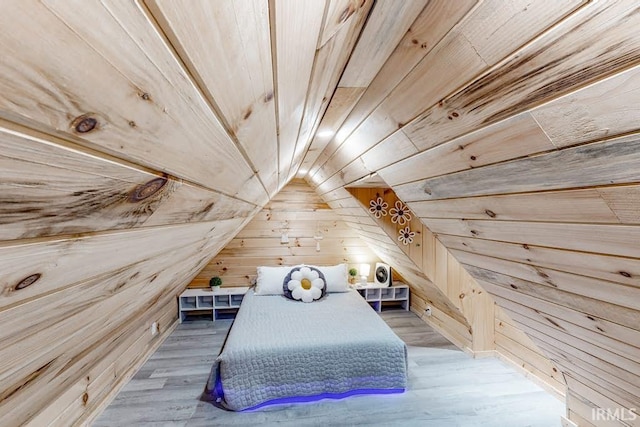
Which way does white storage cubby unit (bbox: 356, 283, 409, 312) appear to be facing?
toward the camera

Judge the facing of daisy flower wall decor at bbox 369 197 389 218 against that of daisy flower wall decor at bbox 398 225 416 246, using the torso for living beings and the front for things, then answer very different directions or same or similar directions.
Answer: same or similar directions

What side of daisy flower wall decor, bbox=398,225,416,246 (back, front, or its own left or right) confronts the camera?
front

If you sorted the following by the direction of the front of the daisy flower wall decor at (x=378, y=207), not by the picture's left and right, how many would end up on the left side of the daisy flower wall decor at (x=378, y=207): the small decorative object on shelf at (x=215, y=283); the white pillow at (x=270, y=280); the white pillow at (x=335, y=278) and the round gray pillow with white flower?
0

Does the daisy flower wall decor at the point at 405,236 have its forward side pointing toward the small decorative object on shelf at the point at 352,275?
no

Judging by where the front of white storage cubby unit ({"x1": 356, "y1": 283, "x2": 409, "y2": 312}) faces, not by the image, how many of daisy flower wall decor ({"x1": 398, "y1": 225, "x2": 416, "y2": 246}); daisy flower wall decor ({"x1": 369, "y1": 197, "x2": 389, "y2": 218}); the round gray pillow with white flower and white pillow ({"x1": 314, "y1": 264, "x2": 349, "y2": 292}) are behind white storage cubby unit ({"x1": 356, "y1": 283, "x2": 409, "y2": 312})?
0

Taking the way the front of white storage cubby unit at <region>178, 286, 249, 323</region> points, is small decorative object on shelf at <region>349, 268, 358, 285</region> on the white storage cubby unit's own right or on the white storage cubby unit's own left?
on the white storage cubby unit's own left

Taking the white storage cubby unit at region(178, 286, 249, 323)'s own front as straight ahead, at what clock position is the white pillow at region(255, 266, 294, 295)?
The white pillow is roughly at 10 o'clock from the white storage cubby unit.

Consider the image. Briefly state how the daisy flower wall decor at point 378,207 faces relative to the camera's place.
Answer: facing the viewer
